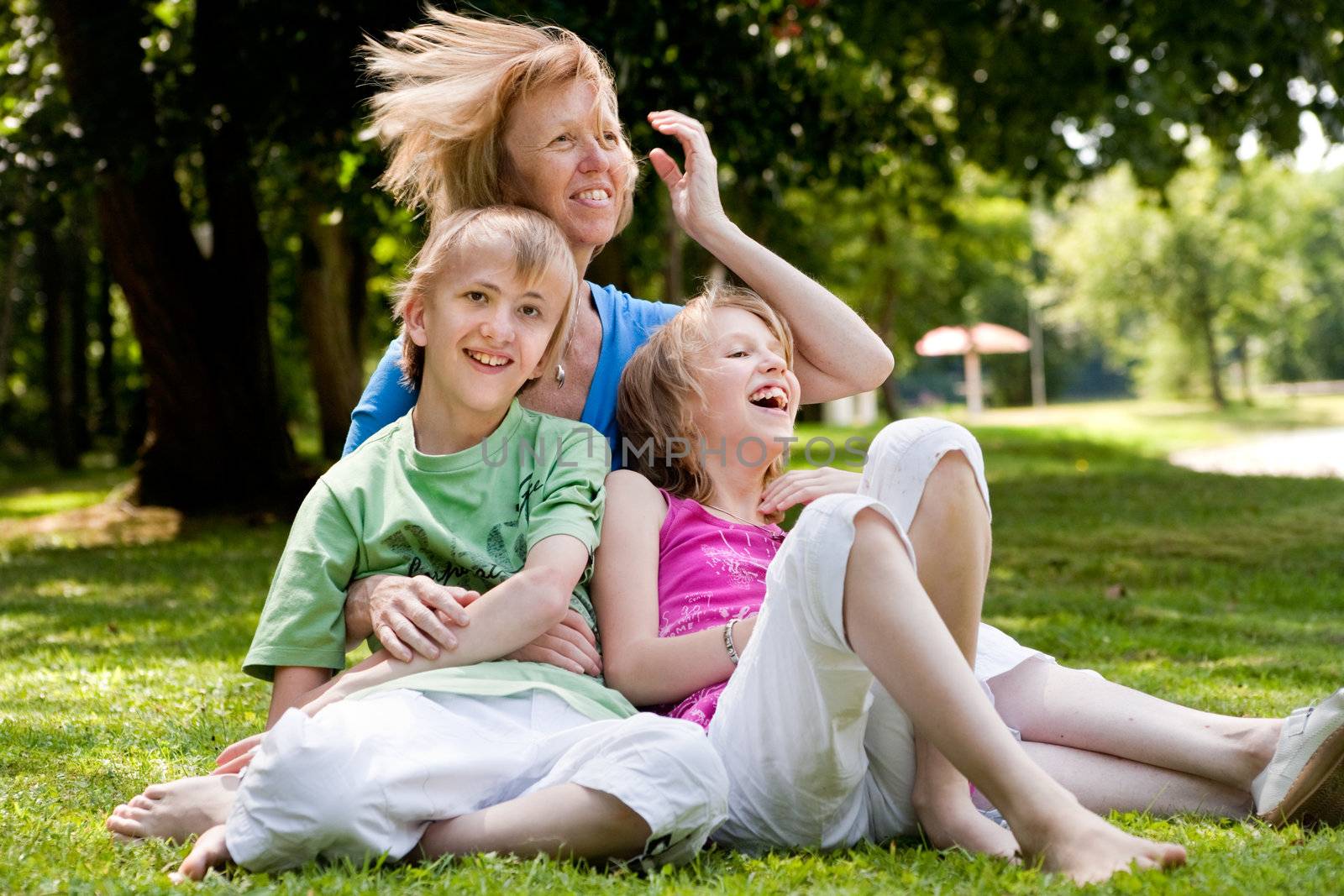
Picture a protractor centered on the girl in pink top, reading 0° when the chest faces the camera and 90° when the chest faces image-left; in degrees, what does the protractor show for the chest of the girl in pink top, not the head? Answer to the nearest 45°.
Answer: approximately 315°

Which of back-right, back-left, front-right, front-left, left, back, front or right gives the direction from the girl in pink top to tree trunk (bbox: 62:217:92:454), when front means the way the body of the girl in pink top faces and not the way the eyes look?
back

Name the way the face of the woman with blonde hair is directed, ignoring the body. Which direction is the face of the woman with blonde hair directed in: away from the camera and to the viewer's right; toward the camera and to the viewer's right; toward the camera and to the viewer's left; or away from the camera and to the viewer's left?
toward the camera and to the viewer's right

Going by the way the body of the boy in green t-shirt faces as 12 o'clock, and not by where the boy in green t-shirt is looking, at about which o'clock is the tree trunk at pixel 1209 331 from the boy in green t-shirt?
The tree trunk is roughly at 7 o'clock from the boy in green t-shirt.

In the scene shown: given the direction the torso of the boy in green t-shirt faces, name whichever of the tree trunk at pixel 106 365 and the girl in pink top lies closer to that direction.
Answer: the girl in pink top

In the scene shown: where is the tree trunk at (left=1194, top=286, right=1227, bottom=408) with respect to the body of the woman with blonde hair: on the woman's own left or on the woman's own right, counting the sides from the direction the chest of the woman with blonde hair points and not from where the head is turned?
on the woman's own left

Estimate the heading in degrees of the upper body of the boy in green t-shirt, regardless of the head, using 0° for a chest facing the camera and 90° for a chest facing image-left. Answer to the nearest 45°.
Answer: approximately 0°

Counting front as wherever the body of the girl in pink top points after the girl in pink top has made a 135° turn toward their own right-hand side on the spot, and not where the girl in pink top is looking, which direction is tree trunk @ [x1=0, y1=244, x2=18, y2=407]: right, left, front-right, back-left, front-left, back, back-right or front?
front-right

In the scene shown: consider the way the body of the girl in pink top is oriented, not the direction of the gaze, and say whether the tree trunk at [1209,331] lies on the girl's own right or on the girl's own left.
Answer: on the girl's own left

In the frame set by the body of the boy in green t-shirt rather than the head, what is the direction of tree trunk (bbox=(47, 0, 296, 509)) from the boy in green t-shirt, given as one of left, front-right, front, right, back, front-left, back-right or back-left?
back
